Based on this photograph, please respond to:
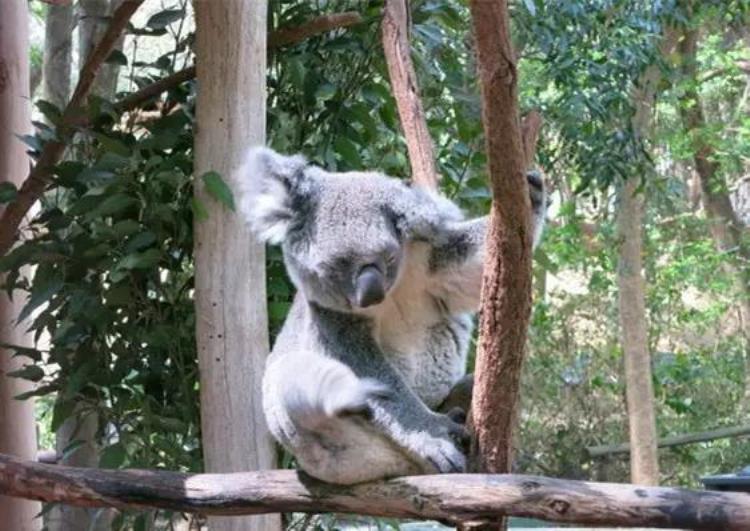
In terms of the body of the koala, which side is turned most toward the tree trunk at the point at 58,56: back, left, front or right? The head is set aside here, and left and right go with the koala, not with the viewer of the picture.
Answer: back

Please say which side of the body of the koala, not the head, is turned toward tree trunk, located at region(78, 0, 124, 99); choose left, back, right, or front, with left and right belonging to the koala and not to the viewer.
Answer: back

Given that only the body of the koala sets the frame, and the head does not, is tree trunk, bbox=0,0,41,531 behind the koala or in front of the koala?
behind

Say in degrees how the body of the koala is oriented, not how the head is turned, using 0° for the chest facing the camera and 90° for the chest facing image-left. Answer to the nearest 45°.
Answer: approximately 315°

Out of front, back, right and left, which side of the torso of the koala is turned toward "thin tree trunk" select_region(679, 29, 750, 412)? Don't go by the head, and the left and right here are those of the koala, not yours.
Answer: left

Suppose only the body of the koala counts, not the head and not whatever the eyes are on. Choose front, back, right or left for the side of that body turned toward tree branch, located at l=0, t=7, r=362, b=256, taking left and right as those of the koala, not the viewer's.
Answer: back
